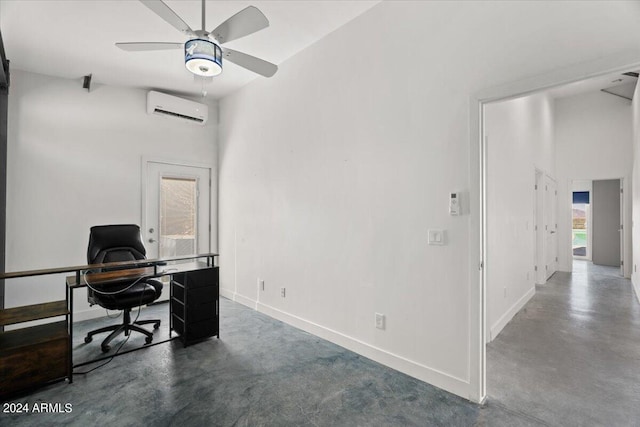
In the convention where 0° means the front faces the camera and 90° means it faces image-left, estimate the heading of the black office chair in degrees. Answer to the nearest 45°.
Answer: approximately 315°

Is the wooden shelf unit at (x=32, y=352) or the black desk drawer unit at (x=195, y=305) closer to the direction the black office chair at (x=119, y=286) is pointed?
the black desk drawer unit

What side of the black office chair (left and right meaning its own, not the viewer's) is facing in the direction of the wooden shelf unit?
right
